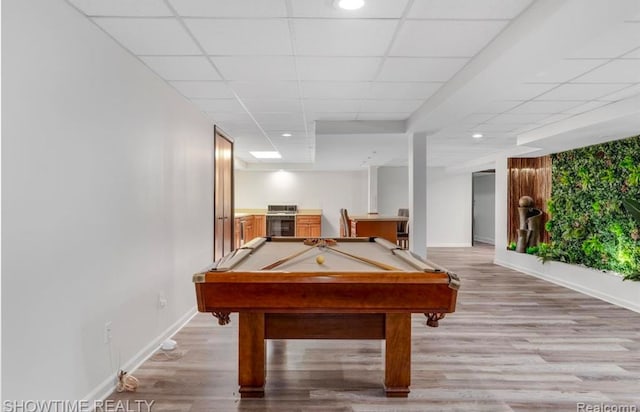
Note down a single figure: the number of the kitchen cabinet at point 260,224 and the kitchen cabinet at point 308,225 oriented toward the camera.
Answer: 2

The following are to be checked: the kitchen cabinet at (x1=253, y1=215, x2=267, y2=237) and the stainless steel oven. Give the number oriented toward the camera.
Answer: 2

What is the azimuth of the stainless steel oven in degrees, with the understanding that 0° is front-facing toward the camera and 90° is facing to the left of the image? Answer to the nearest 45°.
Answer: approximately 0°

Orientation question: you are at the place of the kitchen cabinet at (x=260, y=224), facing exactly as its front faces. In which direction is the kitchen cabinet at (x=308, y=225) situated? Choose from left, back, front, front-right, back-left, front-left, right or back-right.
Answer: left

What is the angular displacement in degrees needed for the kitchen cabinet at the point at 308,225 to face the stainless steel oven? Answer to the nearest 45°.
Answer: approximately 90° to its right

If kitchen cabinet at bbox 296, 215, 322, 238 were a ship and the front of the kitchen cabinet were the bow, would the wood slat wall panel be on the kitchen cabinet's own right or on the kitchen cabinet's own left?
on the kitchen cabinet's own left
